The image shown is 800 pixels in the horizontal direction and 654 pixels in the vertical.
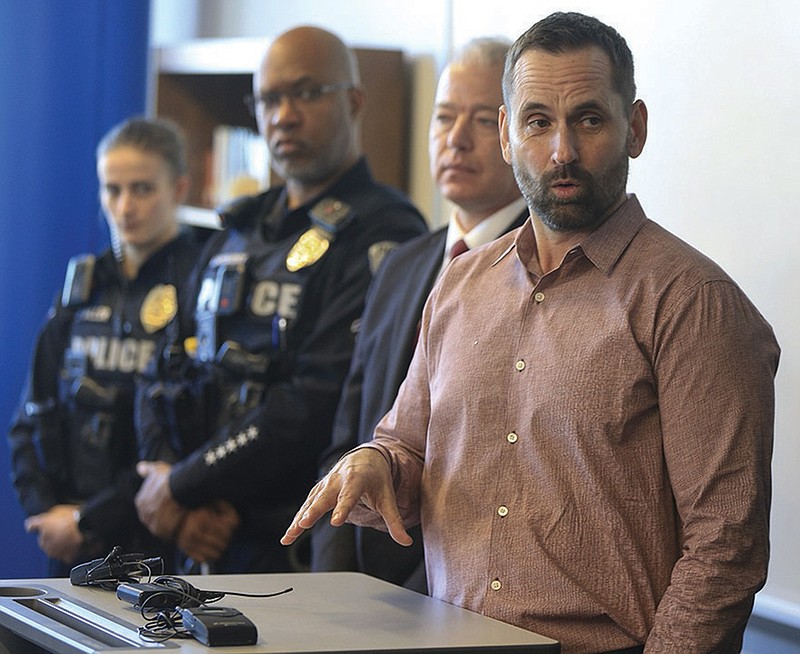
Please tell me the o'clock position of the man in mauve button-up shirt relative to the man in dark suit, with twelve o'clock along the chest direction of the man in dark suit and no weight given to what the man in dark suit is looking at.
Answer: The man in mauve button-up shirt is roughly at 10 o'clock from the man in dark suit.

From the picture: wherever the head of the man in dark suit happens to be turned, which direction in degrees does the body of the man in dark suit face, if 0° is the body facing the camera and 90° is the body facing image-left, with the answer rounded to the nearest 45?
approximately 45°

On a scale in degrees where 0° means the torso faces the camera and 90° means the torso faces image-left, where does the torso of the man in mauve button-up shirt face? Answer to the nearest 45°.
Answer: approximately 45°

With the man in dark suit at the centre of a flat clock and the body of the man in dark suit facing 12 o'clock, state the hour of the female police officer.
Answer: The female police officer is roughly at 3 o'clock from the man in dark suit.

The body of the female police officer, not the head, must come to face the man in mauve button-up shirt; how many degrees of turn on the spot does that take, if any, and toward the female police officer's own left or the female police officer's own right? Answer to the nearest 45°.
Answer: approximately 45° to the female police officer's own left

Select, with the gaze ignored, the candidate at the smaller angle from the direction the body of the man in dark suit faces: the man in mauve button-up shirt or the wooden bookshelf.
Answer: the man in mauve button-up shirt

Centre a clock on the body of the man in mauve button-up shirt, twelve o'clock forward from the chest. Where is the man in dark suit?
The man in dark suit is roughly at 4 o'clock from the man in mauve button-up shirt.
